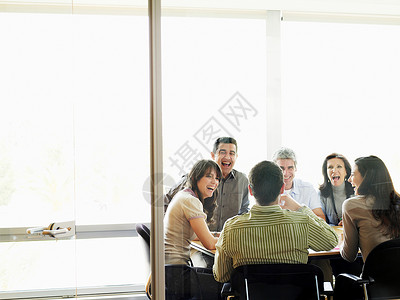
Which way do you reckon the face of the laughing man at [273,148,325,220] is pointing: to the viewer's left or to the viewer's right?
to the viewer's left

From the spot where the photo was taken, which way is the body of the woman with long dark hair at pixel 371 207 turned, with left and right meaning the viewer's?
facing away from the viewer and to the left of the viewer

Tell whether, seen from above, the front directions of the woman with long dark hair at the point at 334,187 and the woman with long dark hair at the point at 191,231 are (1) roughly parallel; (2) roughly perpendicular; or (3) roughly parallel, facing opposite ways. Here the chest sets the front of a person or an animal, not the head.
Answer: roughly perpendicular

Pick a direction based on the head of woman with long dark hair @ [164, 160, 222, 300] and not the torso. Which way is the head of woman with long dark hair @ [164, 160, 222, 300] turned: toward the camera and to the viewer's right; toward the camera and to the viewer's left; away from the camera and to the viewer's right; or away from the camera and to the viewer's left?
toward the camera and to the viewer's right

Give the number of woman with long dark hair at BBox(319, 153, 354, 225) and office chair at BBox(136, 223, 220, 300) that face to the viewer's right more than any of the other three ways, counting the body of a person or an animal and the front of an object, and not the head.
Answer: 1

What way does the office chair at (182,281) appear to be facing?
to the viewer's right

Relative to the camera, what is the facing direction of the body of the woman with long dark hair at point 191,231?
to the viewer's right

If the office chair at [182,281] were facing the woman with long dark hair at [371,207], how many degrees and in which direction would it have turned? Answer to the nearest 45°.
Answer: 0° — it already faces them

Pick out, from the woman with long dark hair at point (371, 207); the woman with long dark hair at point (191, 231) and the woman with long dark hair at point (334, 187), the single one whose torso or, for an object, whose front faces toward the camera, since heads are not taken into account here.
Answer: the woman with long dark hair at point (334, 187)

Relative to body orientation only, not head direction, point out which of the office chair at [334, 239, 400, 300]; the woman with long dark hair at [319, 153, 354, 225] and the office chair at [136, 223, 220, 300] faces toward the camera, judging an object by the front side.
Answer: the woman with long dark hair

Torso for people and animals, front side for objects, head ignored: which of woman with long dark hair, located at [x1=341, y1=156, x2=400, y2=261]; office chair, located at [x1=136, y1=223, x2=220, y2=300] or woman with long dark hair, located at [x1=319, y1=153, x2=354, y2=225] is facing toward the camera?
woman with long dark hair, located at [x1=319, y1=153, x2=354, y2=225]
